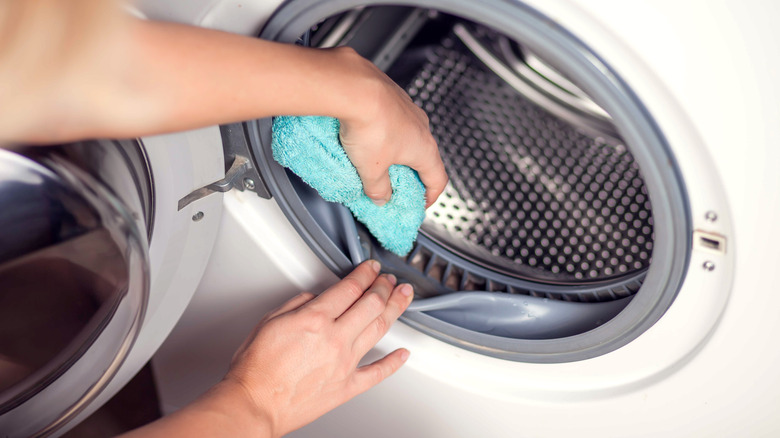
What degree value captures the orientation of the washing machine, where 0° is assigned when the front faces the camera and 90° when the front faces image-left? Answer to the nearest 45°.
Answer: approximately 45°
